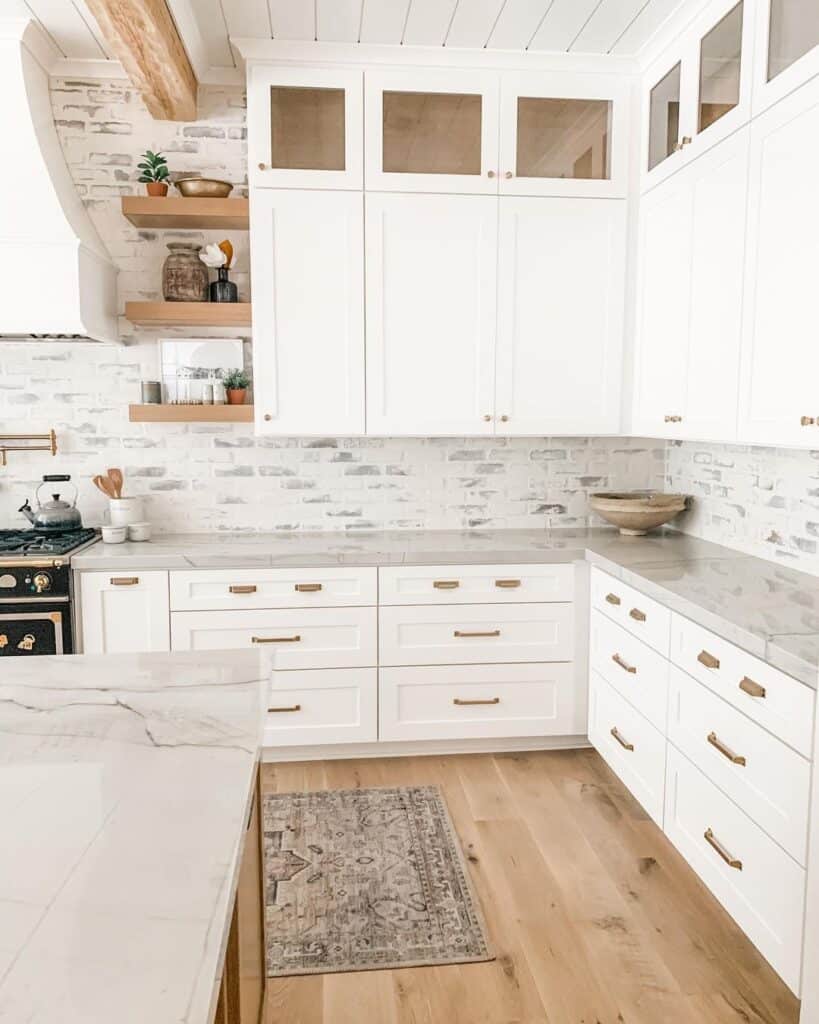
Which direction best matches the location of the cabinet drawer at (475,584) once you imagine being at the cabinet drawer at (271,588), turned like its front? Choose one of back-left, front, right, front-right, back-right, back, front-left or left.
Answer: left

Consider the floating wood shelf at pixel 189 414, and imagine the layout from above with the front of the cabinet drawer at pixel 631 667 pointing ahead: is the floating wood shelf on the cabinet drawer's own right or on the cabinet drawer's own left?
on the cabinet drawer's own right

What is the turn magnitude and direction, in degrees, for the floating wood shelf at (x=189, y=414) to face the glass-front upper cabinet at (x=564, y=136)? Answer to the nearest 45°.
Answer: approximately 90° to its left

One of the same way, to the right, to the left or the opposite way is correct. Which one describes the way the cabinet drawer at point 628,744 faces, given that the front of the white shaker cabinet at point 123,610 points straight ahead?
to the right

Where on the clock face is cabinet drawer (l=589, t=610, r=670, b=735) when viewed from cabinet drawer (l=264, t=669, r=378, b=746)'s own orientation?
cabinet drawer (l=589, t=610, r=670, b=735) is roughly at 10 o'clock from cabinet drawer (l=264, t=669, r=378, b=746).
